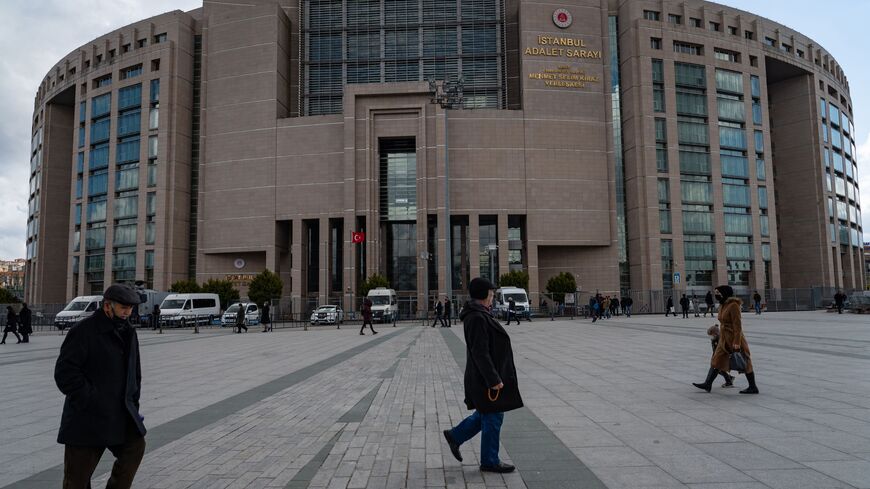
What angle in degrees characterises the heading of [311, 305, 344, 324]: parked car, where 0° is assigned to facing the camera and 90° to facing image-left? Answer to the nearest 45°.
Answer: approximately 45°

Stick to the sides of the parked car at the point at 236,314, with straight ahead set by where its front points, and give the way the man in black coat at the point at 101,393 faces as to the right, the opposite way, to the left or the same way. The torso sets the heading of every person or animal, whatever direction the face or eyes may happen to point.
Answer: to the left

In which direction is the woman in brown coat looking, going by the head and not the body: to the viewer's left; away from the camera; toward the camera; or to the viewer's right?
to the viewer's left

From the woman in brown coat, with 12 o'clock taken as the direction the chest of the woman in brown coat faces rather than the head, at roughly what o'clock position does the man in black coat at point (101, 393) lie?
The man in black coat is roughly at 10 o'clock from the woman in brown coat.

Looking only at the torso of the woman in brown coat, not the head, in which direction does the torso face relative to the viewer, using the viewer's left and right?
facing to the left of the viewer

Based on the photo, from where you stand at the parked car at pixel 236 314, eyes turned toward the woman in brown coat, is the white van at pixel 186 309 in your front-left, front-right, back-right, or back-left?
back-right

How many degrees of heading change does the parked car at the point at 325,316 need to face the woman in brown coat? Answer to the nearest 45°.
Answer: approximately 45° to its left

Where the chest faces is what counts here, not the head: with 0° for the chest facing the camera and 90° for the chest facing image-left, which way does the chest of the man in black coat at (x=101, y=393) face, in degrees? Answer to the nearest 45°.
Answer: approximately 315°

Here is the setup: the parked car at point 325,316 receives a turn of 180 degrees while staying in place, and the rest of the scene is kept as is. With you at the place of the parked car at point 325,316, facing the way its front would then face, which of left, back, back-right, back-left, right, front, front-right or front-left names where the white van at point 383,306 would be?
front-right
